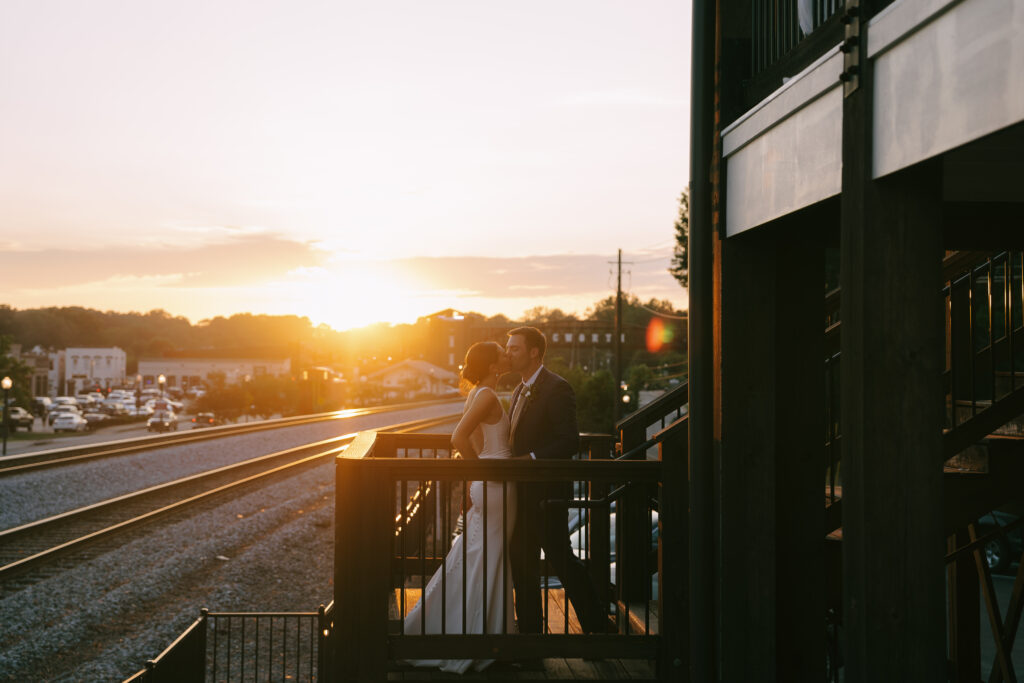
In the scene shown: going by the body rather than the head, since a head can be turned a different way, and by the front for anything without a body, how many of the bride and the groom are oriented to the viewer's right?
1

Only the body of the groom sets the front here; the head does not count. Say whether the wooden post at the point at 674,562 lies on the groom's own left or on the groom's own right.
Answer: on the groom's own left

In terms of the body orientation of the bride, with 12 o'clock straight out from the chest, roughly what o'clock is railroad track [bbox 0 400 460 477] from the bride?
The railroad track is roughly at 8 o'clock from the bride.

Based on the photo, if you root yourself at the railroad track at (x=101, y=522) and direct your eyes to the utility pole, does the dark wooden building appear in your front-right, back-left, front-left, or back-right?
back-right

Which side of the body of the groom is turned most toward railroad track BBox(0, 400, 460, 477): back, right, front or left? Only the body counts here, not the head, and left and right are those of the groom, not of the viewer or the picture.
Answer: right

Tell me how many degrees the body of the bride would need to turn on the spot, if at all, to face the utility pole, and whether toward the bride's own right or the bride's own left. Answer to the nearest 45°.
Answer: approximately 90° to the bride's own left

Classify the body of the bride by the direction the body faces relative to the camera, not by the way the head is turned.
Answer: to the viewer's right

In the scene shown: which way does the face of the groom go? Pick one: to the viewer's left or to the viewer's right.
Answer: to the viewer's left
